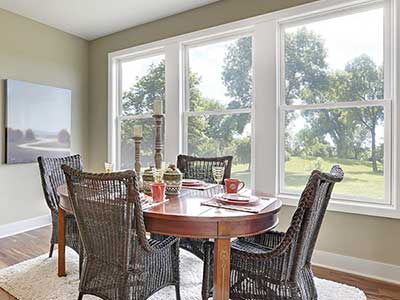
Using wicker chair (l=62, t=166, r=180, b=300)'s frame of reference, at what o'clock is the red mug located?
The red mug is roughly at 1 o'clock from the wicker chair.

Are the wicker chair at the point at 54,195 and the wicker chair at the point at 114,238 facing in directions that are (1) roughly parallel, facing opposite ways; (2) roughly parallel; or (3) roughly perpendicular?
roughly perpendicular

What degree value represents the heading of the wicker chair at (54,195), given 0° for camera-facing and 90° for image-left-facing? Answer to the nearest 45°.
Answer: approximately 315°

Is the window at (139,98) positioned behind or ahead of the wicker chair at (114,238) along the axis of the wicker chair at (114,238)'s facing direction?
ahead

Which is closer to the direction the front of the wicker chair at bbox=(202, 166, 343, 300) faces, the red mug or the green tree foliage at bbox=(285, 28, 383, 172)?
the red mug

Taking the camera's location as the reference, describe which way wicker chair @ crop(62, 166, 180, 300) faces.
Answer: facing away from the viewer and to the right of the viewer

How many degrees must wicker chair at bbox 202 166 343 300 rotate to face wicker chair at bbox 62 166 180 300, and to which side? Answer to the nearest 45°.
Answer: approximately 45° to its left

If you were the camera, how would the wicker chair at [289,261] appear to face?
facing away from the viewer and to the left of the viewer

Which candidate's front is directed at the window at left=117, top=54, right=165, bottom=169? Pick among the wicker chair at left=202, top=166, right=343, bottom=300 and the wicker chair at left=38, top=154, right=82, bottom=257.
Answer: the wicker chair at left=202, top=166, right=343, bottom=300

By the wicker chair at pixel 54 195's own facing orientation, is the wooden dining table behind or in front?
in front

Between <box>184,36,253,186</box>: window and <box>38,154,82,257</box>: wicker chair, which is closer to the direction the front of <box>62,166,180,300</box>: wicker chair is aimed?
the window

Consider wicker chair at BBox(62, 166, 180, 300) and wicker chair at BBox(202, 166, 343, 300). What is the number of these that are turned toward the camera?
0
